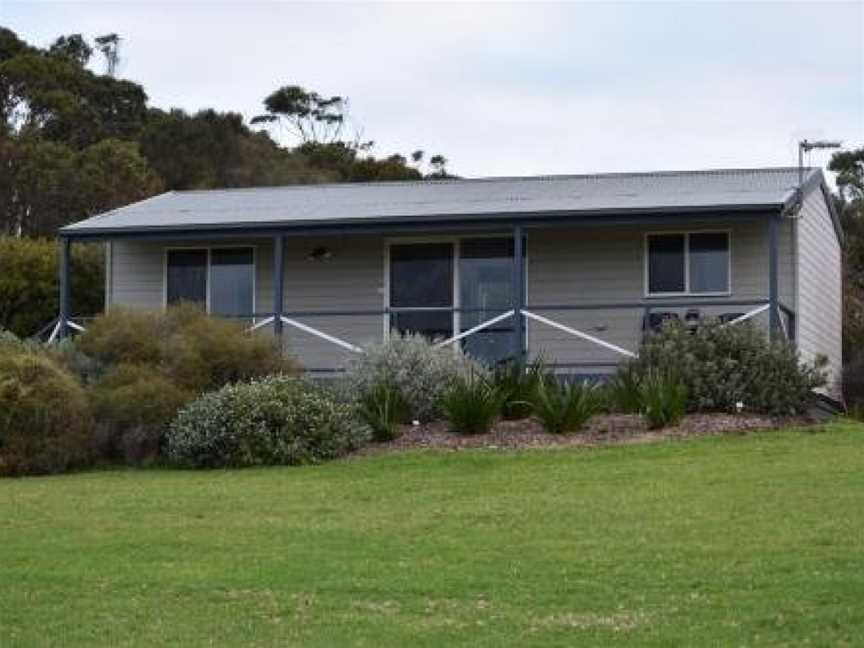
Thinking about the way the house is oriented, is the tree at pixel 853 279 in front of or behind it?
behind

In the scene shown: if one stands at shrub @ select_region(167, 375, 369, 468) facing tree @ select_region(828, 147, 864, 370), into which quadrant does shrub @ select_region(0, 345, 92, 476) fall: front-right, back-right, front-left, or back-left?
back-left

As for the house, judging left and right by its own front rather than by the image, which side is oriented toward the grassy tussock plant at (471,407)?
front

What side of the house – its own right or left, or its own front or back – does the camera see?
front

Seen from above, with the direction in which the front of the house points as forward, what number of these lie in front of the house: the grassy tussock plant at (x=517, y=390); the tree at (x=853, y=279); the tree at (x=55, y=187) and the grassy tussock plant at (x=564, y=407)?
2

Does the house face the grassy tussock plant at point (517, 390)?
yes

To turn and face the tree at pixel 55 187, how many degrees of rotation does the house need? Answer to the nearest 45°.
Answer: approximately 135° to its right

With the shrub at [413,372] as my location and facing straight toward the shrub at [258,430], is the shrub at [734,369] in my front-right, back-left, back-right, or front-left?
back-left

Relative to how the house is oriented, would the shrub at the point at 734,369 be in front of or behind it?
in front

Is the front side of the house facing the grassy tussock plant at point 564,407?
yes
